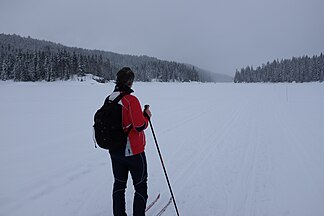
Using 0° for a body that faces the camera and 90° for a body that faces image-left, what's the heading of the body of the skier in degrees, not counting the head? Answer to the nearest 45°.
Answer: approximately 225°
